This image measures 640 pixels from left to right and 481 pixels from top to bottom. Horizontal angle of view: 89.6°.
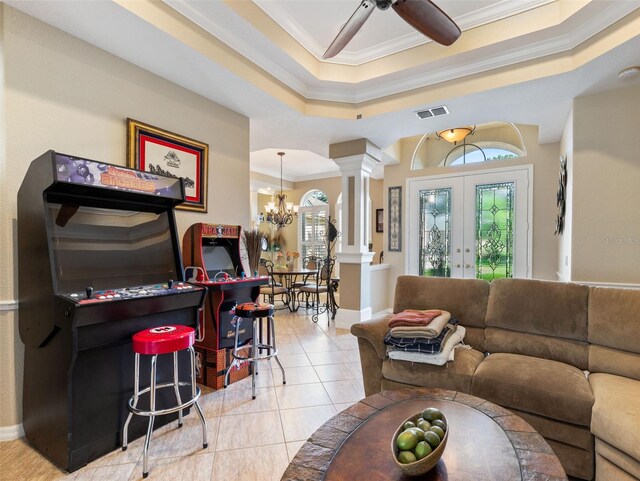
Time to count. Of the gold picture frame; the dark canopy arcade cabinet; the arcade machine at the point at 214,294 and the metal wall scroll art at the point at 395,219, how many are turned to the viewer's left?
0

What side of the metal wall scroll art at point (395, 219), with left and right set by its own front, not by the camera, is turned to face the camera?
front

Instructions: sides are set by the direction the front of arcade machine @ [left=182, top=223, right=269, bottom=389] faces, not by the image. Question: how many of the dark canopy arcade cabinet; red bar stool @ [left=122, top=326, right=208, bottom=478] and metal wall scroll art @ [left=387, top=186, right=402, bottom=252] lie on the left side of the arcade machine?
1

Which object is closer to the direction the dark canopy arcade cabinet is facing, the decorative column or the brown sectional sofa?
the brown sectional sofa

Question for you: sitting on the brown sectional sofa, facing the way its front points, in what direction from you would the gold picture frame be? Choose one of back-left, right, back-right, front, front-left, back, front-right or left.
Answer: front-right

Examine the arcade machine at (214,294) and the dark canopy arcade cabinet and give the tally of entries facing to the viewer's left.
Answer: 0

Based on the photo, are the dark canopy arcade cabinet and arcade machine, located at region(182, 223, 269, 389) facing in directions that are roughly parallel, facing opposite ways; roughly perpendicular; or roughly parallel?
roughly parallel

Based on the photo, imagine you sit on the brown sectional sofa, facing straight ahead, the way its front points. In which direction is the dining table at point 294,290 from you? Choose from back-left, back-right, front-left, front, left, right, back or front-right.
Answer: right

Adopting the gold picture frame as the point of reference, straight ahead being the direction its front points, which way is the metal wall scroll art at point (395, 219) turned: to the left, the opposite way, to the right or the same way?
to the right

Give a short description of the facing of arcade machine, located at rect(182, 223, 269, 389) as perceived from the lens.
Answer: facing the viewer and to the right of the viewer

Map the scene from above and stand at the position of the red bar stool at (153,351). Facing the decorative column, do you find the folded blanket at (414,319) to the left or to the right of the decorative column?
right

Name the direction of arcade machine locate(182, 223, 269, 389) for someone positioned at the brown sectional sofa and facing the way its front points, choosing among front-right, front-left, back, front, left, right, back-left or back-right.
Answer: front-right

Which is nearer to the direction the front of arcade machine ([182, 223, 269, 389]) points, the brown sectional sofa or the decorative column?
the brown sectional sofa
